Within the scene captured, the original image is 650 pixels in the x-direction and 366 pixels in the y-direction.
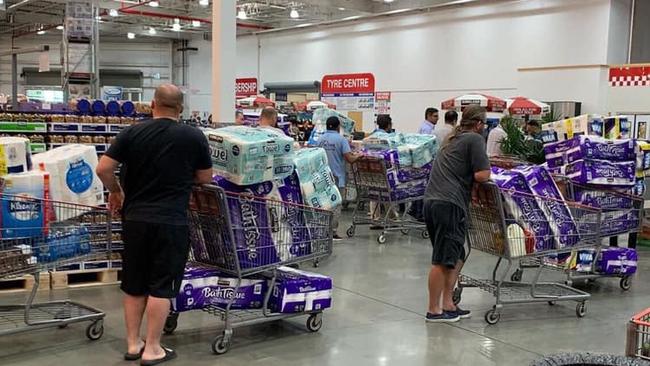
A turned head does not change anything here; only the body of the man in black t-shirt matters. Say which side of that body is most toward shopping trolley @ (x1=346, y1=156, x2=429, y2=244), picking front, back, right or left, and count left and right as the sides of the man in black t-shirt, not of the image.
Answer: front

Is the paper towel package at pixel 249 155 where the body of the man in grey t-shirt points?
no

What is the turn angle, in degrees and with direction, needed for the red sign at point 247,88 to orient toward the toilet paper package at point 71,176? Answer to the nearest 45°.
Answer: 0° — it already faces it

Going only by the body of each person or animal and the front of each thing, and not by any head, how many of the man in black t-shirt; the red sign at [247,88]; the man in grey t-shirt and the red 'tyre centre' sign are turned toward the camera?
2

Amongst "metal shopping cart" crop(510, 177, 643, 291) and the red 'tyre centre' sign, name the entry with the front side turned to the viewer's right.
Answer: the metal shopping cart

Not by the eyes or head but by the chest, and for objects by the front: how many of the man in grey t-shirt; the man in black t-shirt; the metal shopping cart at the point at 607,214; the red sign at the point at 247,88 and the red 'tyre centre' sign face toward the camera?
2

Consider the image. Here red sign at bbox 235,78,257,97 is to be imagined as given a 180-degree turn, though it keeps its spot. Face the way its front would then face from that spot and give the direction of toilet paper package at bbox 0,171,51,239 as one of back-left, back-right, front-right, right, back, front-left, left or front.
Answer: back

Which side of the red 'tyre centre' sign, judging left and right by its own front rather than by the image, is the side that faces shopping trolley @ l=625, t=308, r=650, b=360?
front

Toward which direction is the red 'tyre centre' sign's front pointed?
toward the camera

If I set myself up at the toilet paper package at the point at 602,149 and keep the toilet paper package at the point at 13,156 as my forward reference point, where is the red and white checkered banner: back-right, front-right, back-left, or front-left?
back-right

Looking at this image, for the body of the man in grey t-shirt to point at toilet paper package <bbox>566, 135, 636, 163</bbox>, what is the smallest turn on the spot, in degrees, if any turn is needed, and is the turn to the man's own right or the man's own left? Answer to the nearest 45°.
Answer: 0° — they already face it

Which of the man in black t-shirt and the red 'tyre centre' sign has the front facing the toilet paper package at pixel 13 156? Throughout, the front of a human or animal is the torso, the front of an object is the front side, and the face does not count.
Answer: the red 'tyre centre' sign

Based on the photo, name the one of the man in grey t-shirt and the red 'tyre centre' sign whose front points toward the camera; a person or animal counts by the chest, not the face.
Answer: the red 'tyre centre' sign

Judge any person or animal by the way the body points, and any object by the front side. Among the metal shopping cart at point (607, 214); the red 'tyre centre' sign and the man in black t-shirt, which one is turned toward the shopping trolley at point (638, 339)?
the red 'tyre centre' sign

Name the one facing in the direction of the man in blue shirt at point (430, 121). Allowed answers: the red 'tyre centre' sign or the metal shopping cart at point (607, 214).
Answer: the red 'tyre centre' sign

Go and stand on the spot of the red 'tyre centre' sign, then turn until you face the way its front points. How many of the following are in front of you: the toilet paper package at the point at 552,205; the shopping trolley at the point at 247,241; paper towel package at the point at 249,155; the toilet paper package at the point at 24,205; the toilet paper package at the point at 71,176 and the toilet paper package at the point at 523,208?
6

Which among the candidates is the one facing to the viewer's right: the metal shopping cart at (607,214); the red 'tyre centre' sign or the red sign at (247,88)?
the metal shopping cart

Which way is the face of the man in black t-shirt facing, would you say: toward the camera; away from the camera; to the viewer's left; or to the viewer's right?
away from the camera
